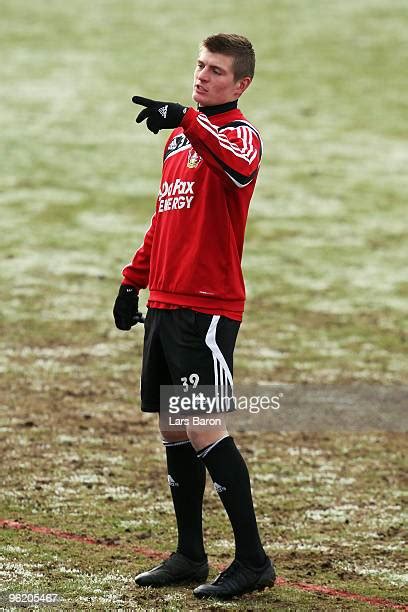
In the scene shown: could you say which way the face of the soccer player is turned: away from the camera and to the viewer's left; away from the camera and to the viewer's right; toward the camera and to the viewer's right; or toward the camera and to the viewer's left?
toward the camera and to the viewer's left

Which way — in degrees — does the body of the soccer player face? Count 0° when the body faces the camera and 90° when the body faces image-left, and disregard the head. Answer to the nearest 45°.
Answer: approximately 45°
